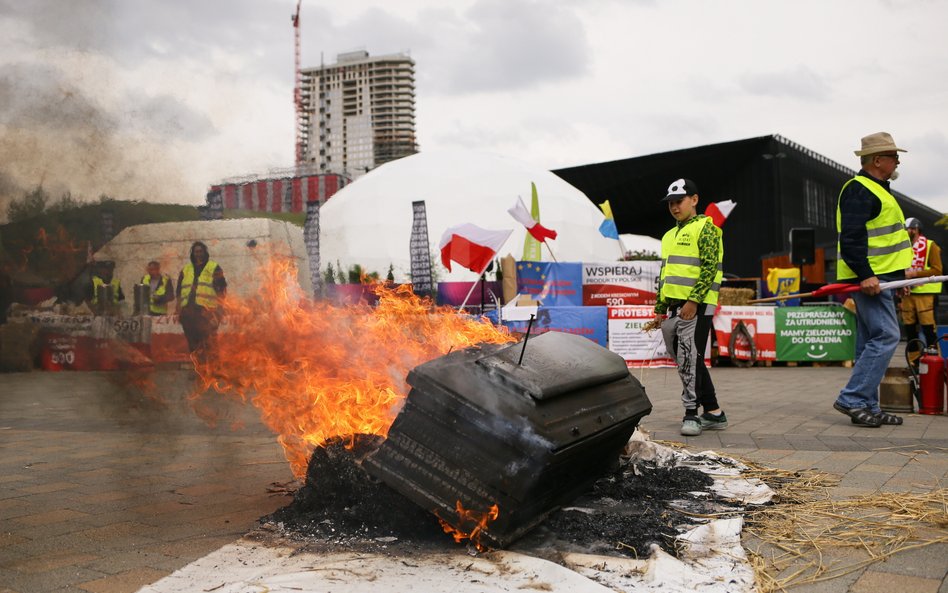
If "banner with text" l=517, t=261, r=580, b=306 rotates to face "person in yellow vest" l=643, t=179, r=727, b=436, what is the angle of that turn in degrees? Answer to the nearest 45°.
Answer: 0° — it already faces them

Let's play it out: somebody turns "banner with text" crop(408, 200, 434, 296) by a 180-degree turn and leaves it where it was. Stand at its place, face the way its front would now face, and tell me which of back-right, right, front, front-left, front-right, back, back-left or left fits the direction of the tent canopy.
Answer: front

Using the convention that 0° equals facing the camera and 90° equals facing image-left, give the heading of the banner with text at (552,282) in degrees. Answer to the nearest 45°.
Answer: approximately 0°

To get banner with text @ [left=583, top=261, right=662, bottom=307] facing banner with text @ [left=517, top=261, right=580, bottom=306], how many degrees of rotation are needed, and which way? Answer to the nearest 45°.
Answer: approximately 45° to its right

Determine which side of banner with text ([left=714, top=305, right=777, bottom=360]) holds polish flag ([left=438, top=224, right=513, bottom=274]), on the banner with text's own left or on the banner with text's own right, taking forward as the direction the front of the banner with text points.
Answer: on the banner with text's own right
